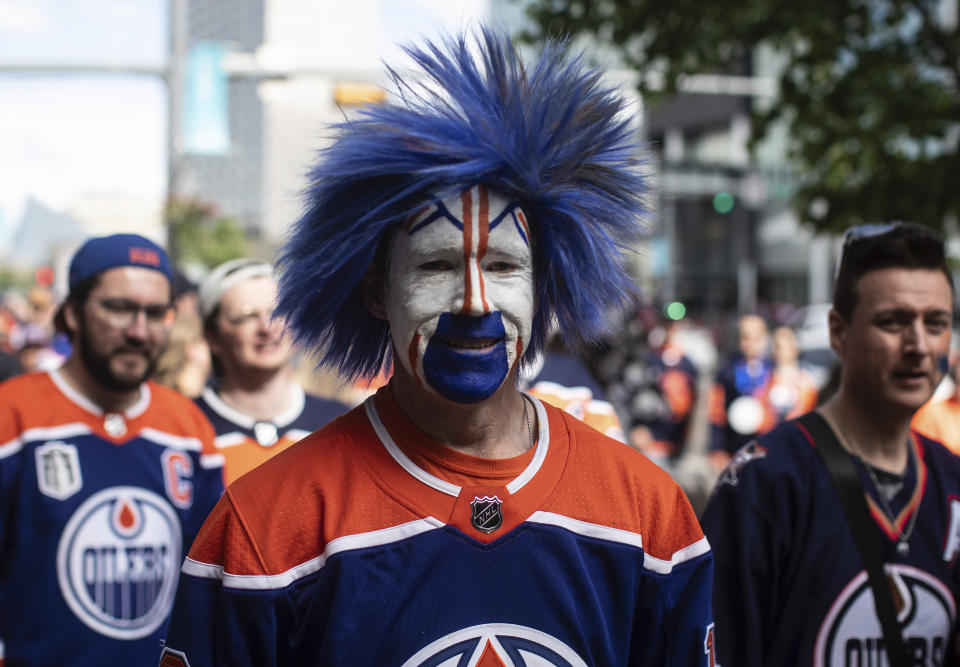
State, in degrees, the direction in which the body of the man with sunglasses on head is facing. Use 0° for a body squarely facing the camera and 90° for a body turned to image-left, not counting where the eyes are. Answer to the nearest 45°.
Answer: approximately 315°

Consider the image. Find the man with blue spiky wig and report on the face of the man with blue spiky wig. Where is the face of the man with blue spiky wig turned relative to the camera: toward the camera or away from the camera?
toward the camera

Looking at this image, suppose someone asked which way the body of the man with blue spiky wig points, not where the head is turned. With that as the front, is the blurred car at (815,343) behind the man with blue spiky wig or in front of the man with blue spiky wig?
behind

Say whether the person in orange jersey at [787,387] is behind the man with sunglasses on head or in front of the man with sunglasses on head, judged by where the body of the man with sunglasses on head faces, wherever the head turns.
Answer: behind

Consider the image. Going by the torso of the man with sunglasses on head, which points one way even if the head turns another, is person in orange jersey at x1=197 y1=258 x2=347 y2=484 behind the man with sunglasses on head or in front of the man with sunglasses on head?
behind

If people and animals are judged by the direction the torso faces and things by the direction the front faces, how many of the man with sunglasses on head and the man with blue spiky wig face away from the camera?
0

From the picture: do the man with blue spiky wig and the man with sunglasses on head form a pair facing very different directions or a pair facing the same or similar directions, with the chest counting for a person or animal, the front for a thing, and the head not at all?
same or similar directions

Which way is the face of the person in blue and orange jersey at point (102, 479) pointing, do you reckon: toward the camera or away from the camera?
toward the camera

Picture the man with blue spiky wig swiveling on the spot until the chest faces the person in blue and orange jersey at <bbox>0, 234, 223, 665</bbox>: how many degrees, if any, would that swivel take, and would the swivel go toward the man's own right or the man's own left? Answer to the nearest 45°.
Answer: approximately 135° to the man's own right

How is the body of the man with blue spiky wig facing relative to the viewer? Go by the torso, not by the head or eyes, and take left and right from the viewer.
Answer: facing the viewer

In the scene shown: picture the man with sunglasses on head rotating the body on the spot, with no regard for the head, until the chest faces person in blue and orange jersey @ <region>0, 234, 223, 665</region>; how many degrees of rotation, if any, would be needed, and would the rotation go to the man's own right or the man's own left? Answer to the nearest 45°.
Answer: approximately 135° to the man's own right
